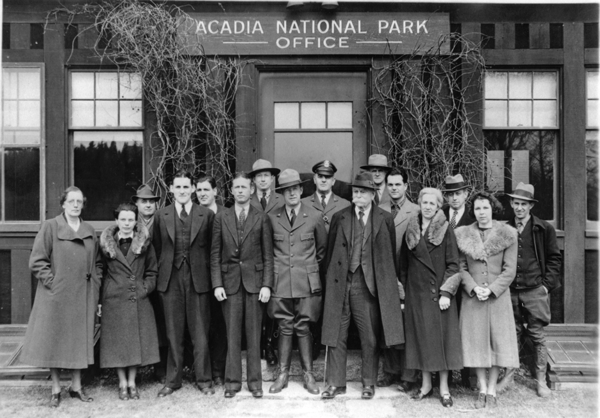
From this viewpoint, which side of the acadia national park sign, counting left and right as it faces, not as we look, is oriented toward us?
front

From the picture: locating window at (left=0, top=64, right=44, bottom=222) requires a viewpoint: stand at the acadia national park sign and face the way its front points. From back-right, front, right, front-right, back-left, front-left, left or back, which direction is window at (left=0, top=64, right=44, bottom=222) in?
right

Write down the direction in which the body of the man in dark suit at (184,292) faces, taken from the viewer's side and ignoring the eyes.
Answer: toward the camera

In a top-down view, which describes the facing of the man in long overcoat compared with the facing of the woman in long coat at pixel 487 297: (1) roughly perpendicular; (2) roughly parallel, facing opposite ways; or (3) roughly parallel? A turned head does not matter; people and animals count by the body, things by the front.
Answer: roughly parallel

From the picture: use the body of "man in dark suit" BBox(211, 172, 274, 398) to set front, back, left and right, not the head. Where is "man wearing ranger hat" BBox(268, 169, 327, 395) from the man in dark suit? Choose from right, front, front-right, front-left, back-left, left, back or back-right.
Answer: left

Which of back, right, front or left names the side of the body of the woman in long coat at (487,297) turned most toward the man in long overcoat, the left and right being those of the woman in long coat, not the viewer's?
right

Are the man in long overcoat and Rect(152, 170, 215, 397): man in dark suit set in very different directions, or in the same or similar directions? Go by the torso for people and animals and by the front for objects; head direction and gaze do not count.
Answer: same or similar directions

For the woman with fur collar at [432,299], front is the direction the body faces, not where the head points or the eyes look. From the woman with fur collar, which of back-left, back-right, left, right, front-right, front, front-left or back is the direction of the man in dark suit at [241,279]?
right

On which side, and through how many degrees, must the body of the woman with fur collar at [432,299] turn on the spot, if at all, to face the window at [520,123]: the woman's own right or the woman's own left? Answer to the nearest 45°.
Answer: approximately 135° to the woman's own left

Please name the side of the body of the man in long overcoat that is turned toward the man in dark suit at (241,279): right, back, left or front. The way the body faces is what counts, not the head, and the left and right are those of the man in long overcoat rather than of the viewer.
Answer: right

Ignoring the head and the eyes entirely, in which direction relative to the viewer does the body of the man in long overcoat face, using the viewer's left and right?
facing the viewer

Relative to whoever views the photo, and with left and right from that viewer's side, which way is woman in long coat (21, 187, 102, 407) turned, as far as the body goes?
facing the viewer and to the right of the viewer

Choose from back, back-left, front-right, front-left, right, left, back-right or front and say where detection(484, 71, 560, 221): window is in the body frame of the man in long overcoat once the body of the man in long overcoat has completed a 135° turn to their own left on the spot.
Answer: front

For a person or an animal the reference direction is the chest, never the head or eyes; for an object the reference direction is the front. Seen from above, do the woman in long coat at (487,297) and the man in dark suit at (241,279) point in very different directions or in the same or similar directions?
same or similar directions
